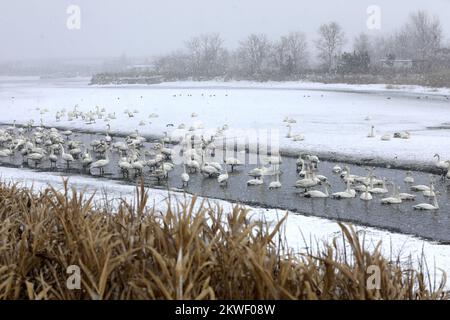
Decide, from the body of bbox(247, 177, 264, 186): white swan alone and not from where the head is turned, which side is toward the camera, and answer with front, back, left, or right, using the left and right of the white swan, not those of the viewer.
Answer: right

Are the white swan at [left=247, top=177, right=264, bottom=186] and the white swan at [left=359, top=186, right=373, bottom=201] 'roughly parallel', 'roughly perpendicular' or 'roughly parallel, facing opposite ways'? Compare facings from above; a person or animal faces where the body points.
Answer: roughly perpendicular

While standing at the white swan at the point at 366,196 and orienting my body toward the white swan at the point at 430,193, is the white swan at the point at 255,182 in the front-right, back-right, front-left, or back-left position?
back-left
